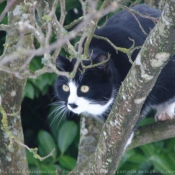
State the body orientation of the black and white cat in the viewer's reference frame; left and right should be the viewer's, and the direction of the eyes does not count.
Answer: facing the viewer and to the left of the viewer
